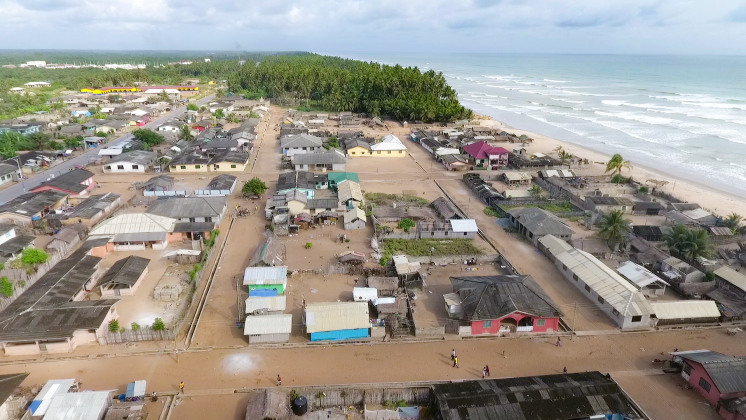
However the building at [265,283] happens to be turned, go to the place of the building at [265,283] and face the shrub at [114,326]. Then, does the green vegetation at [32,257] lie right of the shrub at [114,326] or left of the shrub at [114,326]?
right

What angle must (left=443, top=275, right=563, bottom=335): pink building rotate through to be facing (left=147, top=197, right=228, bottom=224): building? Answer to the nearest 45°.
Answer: approximately 90° to its right

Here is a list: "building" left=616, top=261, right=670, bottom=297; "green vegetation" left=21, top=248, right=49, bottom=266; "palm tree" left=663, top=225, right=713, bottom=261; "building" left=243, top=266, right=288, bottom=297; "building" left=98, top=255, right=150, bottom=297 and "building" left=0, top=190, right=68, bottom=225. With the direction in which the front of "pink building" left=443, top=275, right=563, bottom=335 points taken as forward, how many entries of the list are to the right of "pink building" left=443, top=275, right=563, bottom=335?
4

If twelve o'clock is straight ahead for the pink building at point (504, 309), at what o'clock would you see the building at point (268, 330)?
The building is roughly at 2 o'clock from the pink building.

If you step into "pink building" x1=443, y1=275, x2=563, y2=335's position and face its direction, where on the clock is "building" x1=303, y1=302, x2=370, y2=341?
The building is roughly at 2 o'clock from the pink building.

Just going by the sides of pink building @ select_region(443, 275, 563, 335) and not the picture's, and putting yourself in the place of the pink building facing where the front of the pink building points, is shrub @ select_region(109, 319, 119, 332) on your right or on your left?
on your right

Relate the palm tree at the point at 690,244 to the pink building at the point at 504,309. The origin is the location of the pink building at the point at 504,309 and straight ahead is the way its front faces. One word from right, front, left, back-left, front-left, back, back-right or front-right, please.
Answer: back-left

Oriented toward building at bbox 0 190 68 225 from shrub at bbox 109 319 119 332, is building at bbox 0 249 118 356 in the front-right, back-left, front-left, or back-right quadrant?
front-left

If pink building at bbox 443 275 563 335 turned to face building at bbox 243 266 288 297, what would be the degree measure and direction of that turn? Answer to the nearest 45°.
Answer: approximately 90° to its right

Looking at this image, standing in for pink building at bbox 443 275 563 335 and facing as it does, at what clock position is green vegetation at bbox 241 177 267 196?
The green vegetation is roughly at 4 o'clock from the pink building.

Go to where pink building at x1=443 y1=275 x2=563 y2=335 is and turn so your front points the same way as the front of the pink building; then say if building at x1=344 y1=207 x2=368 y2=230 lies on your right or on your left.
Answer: on your right

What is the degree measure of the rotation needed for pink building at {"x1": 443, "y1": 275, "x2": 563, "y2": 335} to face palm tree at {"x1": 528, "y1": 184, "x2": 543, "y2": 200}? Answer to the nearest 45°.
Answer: approximately 180°

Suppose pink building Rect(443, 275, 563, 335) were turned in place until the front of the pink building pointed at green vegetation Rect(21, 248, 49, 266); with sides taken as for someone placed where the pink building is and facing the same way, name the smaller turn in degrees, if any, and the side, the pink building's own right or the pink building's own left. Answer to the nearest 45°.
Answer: approximately 90° to the pink building's own right

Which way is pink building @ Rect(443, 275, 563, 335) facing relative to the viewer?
toward the camera

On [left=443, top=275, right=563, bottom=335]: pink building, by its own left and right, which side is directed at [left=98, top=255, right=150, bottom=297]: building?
right
